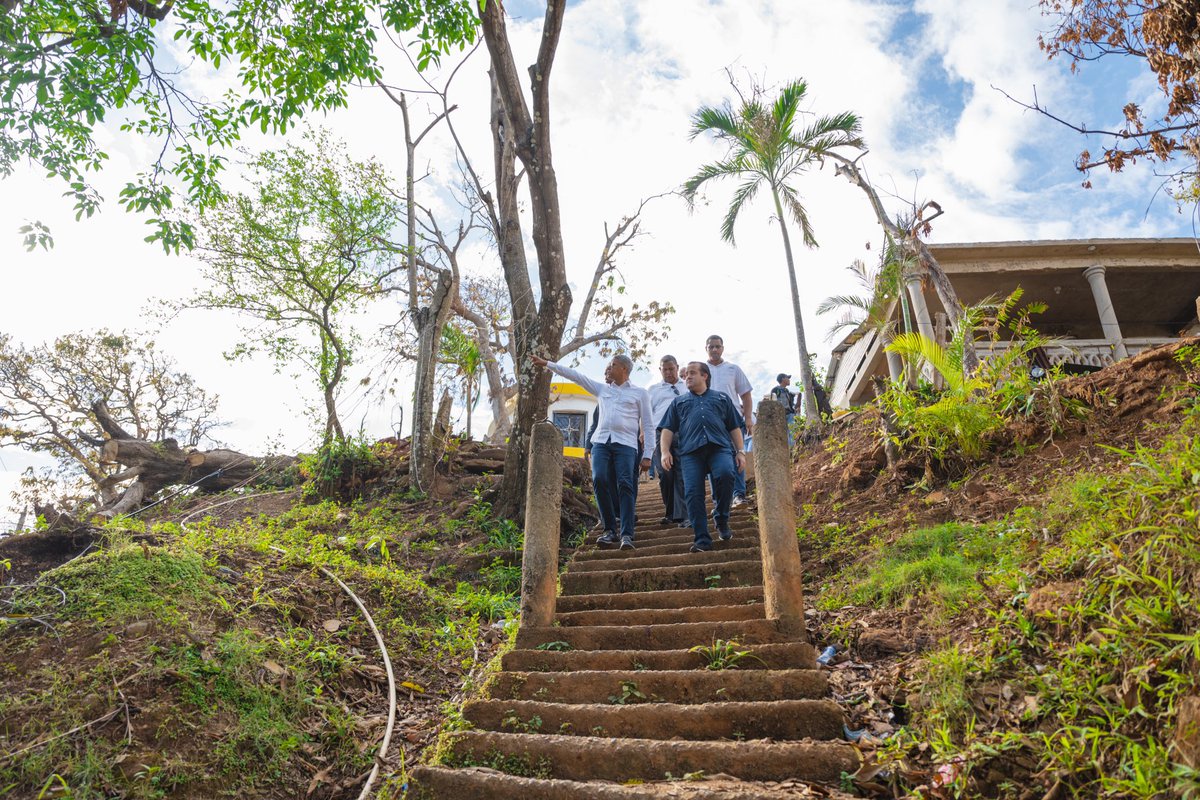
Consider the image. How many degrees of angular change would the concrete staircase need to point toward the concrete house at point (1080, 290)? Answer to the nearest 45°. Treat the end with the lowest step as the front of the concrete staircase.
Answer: approximately 135° to its left

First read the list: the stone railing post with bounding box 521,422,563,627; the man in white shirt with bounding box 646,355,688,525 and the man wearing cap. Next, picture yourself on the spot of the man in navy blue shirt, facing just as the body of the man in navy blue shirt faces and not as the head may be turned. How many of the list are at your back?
2

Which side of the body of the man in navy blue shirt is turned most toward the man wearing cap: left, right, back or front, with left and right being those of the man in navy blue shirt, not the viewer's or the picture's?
back

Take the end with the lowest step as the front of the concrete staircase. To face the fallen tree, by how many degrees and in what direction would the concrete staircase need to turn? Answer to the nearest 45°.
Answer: approximately 135° to its right

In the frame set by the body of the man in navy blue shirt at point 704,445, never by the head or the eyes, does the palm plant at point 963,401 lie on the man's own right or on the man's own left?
on the man's own left

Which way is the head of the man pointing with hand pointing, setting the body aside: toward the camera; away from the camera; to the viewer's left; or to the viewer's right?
to the viewer's left

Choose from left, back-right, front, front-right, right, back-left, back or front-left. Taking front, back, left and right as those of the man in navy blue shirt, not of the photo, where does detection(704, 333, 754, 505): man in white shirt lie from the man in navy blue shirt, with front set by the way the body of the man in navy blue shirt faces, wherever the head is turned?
back

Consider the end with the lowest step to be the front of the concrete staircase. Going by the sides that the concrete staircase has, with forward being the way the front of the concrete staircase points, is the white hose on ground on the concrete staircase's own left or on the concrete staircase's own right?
on the concrete staircase's own right

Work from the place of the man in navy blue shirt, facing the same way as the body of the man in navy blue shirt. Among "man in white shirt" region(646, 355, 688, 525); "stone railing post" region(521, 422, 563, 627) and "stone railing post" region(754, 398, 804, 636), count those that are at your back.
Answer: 1

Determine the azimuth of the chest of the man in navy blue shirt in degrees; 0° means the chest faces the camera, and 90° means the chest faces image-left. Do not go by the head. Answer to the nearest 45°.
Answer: approximately 0°
